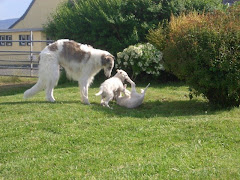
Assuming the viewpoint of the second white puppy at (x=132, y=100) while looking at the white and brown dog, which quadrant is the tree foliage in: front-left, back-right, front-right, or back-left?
front-right

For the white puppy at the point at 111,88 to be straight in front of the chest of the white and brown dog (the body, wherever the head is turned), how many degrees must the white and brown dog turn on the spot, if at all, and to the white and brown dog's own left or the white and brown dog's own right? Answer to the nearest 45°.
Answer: approximately 45° to the white and brown dog's own right

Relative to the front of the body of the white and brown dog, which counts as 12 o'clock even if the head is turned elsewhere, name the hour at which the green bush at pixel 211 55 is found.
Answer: The green bush is roughly at 1 o'clock from the white and brown dog.

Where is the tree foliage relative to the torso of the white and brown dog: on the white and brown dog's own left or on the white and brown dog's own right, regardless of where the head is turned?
on the white and brown dog's own left

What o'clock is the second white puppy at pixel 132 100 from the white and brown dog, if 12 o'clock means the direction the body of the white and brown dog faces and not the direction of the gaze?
The second white puppy is roughly at 1 o'clock from the white and brown dog.

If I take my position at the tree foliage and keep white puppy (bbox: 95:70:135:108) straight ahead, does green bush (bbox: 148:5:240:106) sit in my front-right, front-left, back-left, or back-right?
front-left

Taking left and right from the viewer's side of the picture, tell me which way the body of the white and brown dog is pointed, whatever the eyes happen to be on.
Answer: facing to the right of the viewer

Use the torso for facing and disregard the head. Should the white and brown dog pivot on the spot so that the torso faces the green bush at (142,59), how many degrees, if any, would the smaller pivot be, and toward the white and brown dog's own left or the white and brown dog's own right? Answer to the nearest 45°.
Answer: approximately 45° to the white and brown dog's own left

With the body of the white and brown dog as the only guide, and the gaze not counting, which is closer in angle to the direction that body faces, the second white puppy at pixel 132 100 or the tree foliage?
the second white puppy

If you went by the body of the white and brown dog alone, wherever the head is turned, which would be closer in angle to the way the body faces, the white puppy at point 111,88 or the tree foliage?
the white puppy
